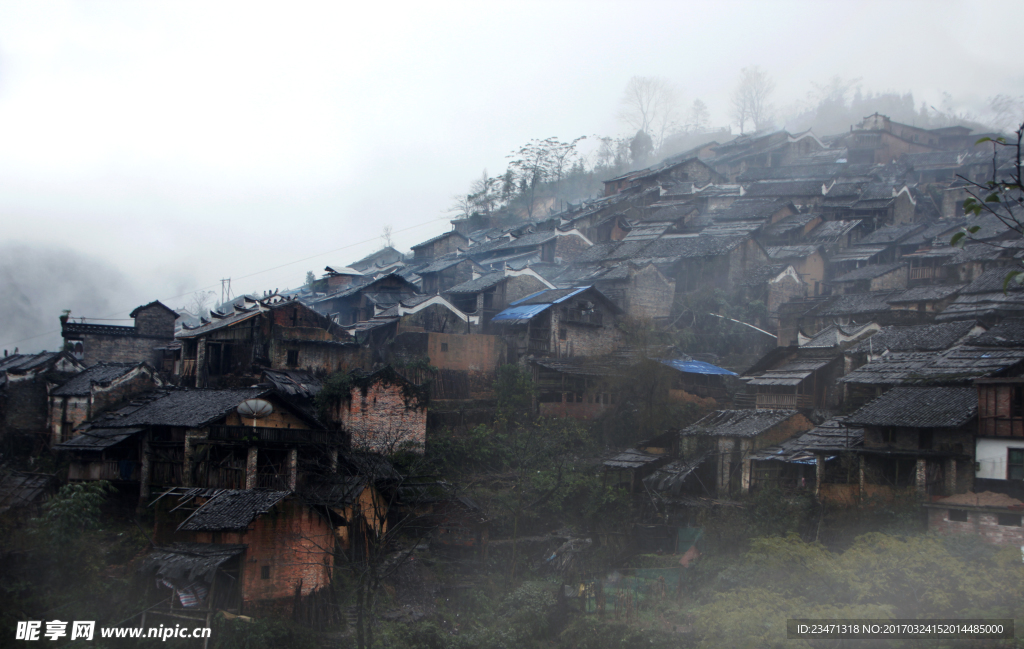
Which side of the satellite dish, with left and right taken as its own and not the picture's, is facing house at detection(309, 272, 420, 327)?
back

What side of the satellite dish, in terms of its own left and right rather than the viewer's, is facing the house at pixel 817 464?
left

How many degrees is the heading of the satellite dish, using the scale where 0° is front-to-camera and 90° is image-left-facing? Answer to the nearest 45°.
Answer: approximately 0°

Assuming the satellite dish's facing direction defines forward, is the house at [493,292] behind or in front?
behind

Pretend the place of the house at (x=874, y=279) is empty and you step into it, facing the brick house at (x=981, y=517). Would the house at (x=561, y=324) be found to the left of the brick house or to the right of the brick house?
right

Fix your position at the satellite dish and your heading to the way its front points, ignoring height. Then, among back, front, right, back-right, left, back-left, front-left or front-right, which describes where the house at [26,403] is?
back-right

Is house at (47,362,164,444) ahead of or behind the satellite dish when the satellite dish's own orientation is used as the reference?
behind

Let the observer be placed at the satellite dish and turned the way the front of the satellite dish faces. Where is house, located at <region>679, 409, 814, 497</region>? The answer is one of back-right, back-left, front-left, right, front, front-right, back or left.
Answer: left

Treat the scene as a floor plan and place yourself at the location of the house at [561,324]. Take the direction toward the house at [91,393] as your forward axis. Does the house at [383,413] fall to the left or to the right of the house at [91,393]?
left

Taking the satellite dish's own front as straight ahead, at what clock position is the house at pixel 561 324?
The house is roughly at 8 o'clock from the satellite dish.

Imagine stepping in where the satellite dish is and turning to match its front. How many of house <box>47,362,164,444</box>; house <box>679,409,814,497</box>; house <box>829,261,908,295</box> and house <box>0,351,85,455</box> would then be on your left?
2
